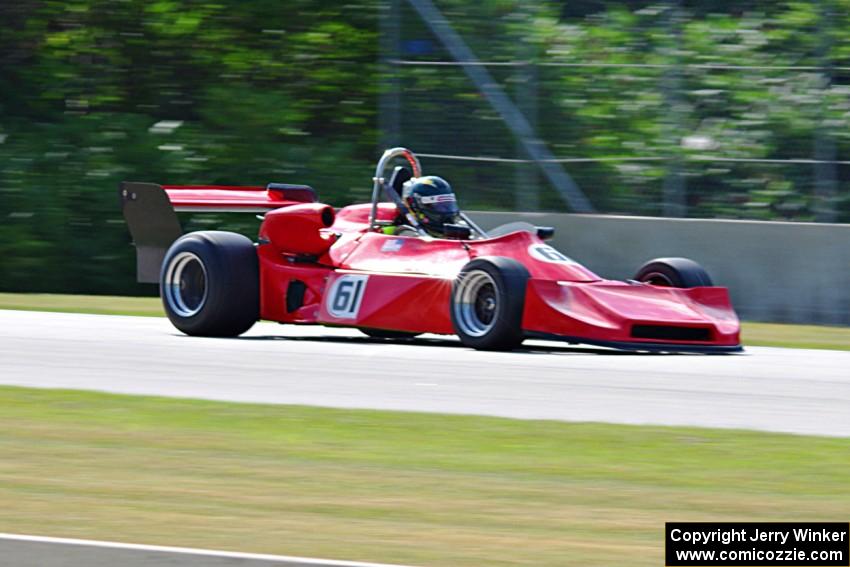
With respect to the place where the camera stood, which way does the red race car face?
facing the viewer and to the right of the viewer
